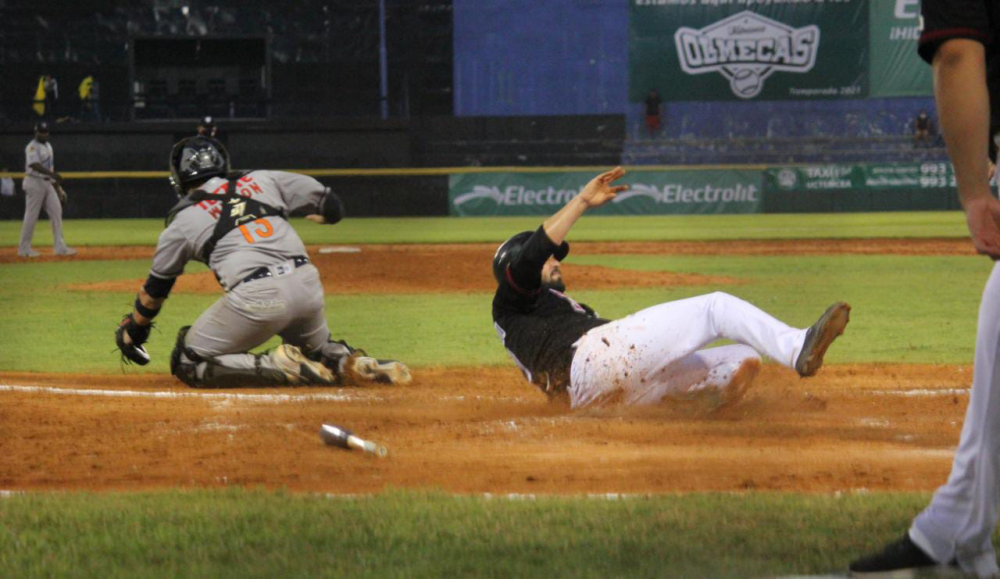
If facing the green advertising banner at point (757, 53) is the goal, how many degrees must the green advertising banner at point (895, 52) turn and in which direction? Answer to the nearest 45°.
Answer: approximately 90° to its right

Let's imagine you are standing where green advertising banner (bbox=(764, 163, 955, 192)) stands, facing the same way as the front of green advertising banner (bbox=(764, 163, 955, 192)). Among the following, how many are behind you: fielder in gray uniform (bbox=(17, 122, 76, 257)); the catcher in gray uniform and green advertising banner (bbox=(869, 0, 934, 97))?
1

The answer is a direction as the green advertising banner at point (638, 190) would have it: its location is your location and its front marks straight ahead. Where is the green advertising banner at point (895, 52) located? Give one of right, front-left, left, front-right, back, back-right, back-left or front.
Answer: back-left

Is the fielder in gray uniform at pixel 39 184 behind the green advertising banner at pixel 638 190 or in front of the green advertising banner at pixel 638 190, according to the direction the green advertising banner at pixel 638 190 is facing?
in front

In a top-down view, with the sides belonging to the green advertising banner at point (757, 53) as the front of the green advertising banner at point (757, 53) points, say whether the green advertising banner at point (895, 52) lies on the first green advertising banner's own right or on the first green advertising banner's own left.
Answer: on the first green advertising banner's own left

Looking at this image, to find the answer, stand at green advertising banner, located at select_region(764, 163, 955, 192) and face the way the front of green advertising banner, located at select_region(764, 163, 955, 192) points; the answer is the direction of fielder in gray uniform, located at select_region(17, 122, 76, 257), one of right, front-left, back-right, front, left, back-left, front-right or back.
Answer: front-right

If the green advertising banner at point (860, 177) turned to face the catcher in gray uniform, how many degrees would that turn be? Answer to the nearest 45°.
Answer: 0° — it already faces them

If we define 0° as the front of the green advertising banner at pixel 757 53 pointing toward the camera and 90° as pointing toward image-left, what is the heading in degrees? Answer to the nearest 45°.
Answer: approximately 0°

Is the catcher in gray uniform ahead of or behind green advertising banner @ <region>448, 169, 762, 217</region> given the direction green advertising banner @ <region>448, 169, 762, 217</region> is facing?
ahead

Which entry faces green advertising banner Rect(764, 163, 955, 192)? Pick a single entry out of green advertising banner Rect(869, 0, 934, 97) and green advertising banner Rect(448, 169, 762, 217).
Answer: green advertising banner Rect(869, 0, 934, 97)

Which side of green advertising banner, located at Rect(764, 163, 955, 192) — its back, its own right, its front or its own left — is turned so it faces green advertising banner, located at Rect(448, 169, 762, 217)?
right
